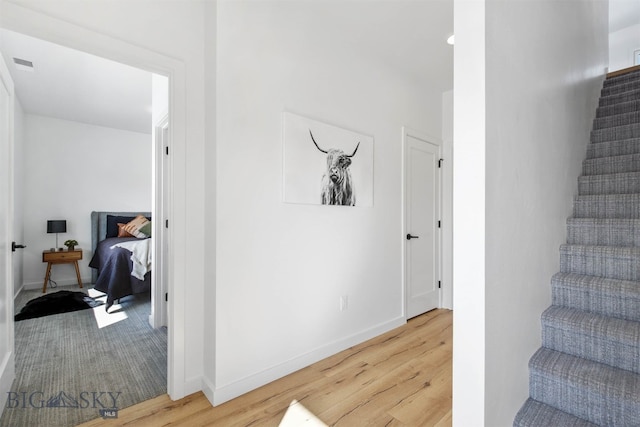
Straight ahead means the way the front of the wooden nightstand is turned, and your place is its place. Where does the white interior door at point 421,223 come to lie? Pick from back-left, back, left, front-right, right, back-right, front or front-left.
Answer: front-left

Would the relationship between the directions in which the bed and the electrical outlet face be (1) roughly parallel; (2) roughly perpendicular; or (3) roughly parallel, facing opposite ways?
roughly parallel

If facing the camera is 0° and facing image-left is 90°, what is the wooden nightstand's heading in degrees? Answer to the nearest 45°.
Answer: approximately 0°

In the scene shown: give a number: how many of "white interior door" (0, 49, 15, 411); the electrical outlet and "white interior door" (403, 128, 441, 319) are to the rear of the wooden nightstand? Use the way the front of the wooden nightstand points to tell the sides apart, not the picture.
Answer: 0

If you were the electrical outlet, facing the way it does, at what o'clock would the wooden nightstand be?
The wooden nightstand is roughly at 5 o'clock from the electrical outlet.

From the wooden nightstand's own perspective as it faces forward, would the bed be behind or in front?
in front

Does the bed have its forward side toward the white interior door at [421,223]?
no

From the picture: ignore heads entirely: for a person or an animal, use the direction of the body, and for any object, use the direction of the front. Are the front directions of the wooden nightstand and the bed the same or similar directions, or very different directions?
same or similar directions

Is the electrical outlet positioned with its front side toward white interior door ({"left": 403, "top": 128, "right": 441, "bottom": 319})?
no

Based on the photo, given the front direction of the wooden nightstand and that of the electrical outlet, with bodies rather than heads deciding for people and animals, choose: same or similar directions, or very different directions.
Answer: same or similar directions

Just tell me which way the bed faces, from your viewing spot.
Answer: facing the viewer

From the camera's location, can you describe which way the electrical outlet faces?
facing the viewer and to the right of the viewer

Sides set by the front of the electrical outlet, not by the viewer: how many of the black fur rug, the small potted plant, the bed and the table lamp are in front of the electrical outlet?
0

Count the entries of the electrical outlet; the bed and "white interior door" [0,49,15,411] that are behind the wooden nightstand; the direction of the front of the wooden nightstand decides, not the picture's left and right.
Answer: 0

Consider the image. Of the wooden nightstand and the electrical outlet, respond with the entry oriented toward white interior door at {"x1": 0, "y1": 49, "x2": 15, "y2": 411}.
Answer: the wooden nightstand

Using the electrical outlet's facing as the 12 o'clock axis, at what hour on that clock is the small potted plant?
The small potted plant is roughly at 5 o'clock from the electrical outlet.

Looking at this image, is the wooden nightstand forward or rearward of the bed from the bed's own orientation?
rearward

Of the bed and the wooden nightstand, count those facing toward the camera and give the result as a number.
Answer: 2

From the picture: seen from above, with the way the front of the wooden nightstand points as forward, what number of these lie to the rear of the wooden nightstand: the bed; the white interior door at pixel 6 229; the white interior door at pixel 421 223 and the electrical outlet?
0

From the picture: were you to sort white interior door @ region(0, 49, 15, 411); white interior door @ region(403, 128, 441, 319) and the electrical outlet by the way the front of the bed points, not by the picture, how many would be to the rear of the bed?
0

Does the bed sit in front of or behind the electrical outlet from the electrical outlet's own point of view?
behind
